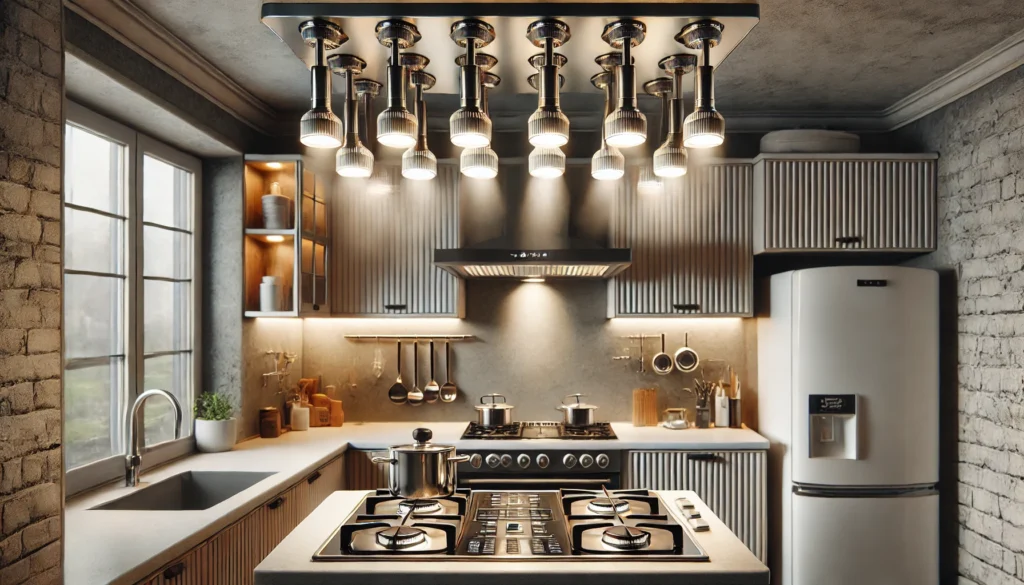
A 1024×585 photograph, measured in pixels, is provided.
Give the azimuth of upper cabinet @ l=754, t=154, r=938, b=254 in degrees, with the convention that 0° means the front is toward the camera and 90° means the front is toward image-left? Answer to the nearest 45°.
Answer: approximately 0°

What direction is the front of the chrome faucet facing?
to the viewer's right

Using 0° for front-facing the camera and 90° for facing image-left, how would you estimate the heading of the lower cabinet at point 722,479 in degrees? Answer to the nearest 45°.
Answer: approximately 0°

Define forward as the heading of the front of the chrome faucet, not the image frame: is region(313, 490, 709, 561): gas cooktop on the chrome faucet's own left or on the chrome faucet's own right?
on the chrome faucet's own right

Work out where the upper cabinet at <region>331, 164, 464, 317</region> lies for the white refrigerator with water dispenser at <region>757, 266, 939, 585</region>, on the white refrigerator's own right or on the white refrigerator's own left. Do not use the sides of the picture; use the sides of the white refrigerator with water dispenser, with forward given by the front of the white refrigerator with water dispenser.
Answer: on the white refrigerator's own right

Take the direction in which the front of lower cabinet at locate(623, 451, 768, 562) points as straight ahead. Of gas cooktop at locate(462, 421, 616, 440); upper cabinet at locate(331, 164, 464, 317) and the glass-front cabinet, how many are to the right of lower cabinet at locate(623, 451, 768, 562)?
3

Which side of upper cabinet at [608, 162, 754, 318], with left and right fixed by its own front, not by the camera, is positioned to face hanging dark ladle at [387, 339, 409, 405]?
right

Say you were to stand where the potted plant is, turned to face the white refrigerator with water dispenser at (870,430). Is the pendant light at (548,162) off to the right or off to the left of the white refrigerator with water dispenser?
right

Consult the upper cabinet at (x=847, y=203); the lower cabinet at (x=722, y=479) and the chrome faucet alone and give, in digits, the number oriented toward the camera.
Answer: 2

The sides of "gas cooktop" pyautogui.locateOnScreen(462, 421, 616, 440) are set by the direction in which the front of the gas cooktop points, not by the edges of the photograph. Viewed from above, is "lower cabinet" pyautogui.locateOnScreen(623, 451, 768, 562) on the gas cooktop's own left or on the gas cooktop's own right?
on the gas cooktop's own left
